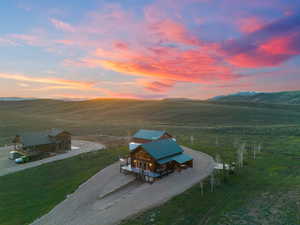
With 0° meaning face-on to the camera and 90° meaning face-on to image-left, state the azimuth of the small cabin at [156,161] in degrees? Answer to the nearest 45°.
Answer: approximately 45°

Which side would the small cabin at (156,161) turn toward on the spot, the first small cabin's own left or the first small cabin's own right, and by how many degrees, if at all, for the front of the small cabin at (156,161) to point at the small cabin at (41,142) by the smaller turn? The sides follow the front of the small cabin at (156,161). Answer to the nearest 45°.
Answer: approximately 90° to the first small cabin's own right
